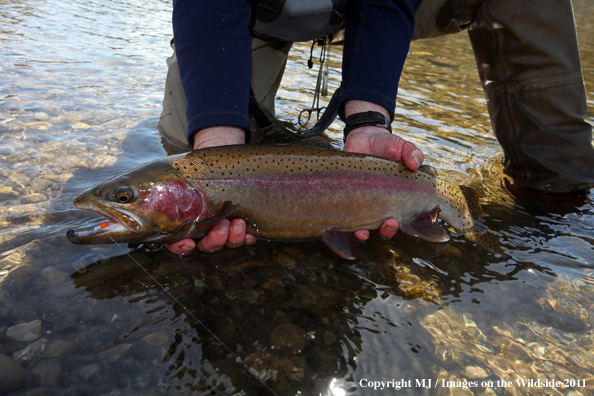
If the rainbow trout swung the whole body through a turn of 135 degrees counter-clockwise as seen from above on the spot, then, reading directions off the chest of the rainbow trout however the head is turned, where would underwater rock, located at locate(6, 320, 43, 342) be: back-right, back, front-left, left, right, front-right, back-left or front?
right

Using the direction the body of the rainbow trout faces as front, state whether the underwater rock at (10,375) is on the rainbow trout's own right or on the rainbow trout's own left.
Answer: on the rainbow trout's own left

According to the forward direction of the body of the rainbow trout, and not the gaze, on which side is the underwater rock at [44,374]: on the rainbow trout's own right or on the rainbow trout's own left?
on the rainbow trout's own left

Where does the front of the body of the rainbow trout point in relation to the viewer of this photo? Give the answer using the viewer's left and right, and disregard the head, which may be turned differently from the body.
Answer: facing to the left of the viewer

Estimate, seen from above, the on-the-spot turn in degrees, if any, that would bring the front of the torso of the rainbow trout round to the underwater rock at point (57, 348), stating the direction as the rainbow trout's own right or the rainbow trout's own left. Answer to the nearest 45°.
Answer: approximately 45° to the rainbow trout's own left

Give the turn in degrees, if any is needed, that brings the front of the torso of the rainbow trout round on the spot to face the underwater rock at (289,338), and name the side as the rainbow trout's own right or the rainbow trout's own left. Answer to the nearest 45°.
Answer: approximately 90° to the rainbow trout's own left

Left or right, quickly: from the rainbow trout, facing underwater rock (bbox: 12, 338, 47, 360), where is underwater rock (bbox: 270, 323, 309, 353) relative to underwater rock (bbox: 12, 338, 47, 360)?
left

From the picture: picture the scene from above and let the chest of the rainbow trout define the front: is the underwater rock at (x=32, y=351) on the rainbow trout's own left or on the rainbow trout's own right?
on the rainbow trout's own left
